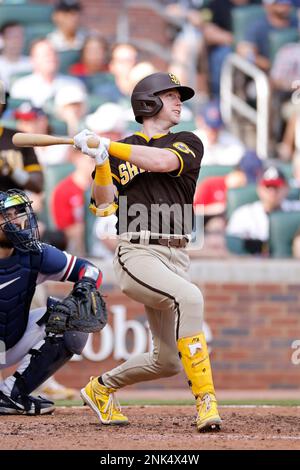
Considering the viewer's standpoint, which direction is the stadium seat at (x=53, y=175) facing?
facing the viewer

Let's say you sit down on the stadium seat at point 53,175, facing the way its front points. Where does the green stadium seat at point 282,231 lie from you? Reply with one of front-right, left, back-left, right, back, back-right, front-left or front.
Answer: left

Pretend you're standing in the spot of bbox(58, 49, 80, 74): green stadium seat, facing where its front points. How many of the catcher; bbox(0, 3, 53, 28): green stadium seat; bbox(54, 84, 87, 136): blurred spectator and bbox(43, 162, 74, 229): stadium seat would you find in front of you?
3

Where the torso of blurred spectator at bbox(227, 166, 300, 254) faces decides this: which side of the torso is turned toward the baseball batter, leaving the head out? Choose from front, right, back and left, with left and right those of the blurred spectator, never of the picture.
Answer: front

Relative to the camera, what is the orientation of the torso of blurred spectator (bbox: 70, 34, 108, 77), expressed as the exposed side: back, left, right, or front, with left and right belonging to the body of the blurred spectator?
front

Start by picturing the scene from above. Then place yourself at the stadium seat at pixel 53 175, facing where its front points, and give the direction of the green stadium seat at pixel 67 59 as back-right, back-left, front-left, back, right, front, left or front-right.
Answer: back

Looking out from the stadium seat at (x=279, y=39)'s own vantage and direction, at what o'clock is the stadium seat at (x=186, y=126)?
the stadium seat at (x=186, y=126) is roughly at 1 o'clock from the stadium seat at (x=279, y=39).

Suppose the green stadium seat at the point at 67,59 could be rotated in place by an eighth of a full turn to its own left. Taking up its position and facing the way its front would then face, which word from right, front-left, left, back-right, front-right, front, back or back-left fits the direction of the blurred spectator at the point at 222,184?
front

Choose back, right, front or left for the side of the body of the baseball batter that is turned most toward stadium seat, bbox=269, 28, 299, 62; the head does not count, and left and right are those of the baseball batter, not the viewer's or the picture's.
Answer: back

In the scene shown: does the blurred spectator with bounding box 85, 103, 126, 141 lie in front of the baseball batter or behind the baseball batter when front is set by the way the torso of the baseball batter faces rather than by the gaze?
behind

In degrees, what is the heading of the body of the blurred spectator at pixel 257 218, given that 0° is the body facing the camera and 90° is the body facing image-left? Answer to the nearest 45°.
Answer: approximately 0°

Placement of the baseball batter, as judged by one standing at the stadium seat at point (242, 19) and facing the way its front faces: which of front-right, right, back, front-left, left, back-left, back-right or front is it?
front
